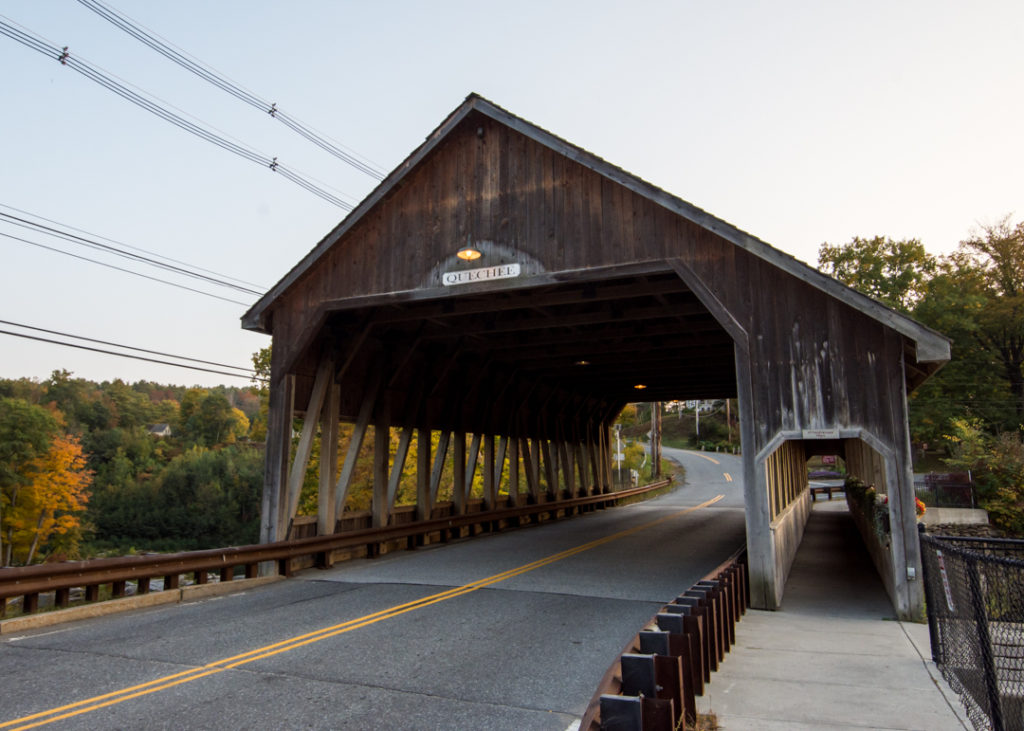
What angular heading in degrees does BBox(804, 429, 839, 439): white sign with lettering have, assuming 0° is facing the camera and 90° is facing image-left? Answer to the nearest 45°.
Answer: approximately 0°

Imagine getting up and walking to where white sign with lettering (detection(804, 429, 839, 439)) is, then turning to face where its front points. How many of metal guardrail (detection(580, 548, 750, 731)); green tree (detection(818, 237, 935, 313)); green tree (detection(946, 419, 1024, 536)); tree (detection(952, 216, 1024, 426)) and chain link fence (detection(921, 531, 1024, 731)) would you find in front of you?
2

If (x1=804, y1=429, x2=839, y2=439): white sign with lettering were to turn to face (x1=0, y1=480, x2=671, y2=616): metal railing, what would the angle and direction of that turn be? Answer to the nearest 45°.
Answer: approximately 90° to its right

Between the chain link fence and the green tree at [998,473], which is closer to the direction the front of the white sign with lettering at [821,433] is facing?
the chain link fence

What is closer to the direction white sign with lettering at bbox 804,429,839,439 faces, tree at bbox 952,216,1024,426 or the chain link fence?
the chain link fence

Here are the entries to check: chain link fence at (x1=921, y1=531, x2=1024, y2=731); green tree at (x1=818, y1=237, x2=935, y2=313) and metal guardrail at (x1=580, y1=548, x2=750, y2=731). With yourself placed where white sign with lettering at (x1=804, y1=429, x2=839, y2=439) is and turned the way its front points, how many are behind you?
1

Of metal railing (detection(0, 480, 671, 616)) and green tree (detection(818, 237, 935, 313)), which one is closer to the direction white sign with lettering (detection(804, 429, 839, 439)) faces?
the metal railing

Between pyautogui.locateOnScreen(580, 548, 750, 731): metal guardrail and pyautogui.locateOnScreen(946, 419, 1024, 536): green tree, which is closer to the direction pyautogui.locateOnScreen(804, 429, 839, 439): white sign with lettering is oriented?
the metal guardrail

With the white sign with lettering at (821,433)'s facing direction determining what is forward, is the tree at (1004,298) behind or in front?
behind

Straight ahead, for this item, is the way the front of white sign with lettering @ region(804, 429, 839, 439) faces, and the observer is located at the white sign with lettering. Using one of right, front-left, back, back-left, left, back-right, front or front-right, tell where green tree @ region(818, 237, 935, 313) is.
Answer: back

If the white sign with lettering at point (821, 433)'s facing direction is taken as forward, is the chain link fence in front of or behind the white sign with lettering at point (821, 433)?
in front

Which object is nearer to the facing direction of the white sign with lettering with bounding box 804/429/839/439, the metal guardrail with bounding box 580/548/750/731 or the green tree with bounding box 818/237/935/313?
the metal guardrail

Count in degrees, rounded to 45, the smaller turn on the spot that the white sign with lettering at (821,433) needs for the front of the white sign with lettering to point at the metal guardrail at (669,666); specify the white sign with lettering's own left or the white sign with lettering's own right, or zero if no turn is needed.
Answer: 0° — it already faces it

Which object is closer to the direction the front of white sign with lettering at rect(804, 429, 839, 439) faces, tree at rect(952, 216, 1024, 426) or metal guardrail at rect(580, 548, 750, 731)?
the metal guardrail
